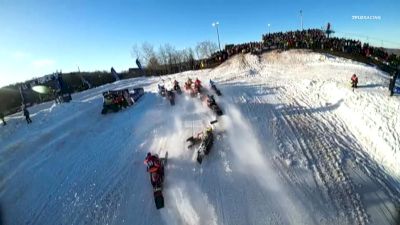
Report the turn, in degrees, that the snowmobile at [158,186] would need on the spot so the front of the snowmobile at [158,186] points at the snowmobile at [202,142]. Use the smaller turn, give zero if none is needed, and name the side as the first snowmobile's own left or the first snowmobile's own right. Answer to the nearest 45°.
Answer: approximately 45° to the first snowmobile's own right

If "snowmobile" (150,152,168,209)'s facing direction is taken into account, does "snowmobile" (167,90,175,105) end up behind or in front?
in front

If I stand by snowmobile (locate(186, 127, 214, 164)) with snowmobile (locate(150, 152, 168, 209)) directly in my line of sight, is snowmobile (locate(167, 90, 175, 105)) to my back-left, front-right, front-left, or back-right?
back-right

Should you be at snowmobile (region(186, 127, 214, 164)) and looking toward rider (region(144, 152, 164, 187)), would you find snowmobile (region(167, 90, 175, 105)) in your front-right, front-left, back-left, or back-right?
back-right

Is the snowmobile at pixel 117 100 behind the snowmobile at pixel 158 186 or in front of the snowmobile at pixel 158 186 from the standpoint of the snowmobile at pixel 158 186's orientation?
in front

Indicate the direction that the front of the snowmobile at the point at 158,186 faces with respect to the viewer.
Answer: facing away from the viewer
